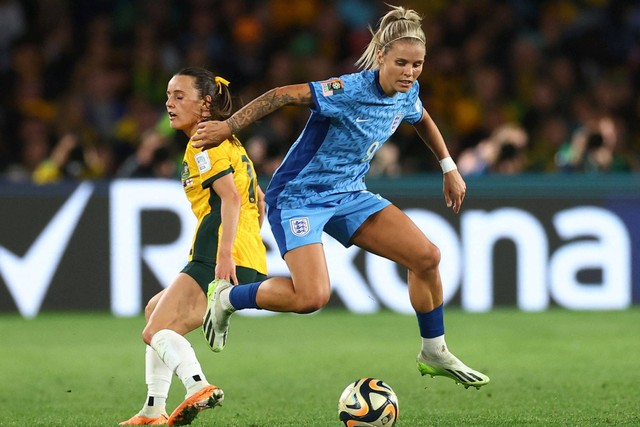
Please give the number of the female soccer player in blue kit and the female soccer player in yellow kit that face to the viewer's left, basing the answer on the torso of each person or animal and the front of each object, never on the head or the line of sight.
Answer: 1

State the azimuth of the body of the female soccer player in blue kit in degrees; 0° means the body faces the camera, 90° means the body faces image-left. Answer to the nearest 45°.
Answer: approximately 315°

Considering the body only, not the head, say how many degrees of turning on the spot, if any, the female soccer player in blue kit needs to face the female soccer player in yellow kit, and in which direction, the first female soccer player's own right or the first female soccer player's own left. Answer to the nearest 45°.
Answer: approximately 135° to the first female soccer player's own right

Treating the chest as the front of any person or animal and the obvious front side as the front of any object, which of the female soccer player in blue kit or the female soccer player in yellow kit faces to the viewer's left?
the female soccer player in yellow kit

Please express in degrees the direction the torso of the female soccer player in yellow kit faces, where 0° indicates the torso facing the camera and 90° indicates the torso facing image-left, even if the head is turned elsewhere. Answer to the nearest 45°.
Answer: approximately 90°

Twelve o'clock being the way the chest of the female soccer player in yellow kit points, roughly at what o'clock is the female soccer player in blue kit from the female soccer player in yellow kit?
The female soccer player in blue kit is roughly at 6 o'clock from the female soccer player in yellow kit.

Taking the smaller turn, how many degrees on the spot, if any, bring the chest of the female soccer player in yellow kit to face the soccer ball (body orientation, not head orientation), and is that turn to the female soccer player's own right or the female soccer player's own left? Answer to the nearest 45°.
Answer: approximately 135° to the female soccer player's own left
